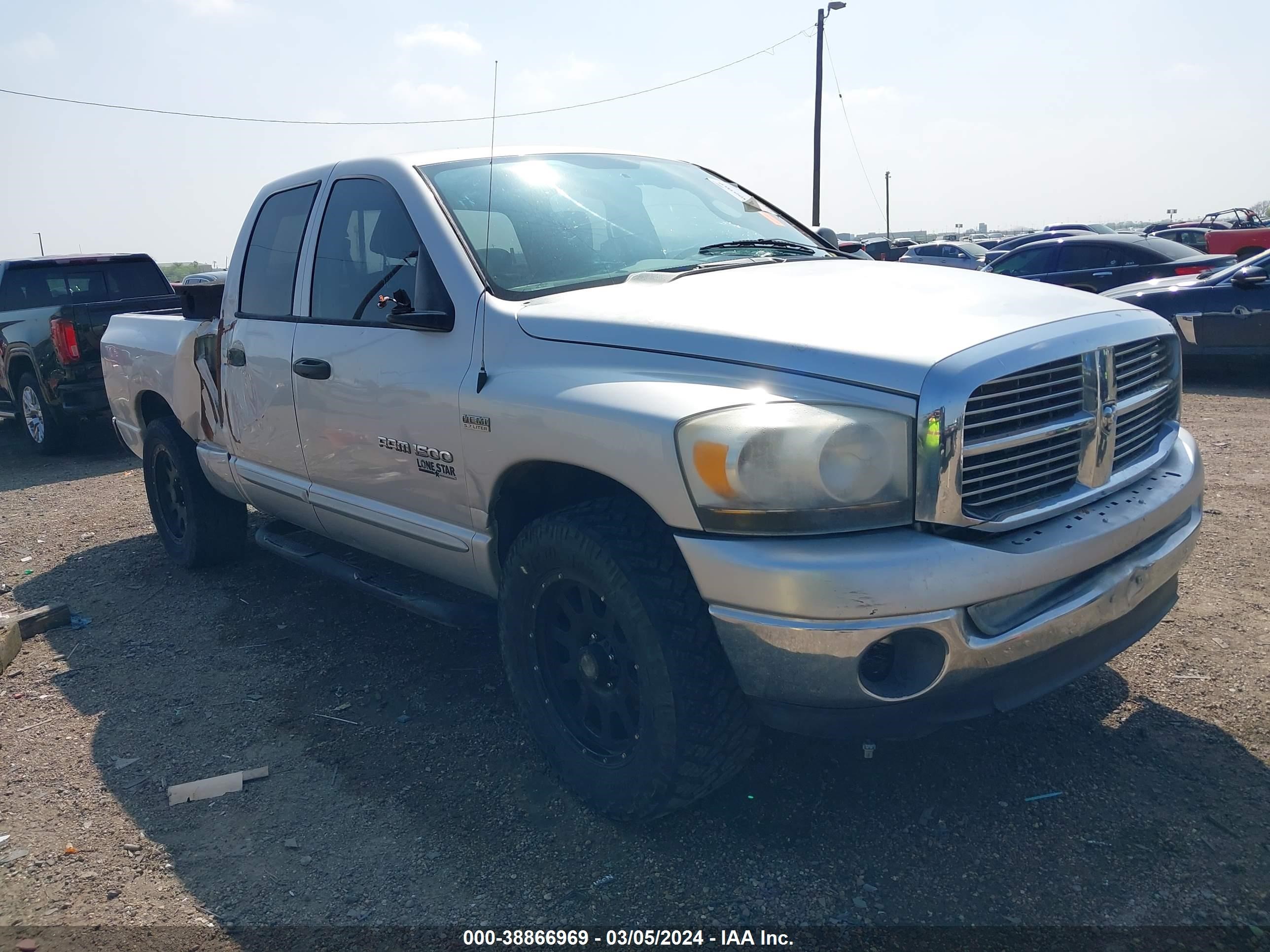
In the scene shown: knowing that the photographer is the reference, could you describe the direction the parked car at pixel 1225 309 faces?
facing to the left of the viewer

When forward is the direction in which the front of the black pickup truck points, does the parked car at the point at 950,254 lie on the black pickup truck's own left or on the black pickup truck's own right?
on the black pickup truck's own right

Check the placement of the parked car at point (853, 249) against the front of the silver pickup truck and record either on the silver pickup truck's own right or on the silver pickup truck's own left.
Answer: on the silver pickup truck's own left

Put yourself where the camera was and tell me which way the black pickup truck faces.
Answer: facing away from the viewer and to the left of the viewer
